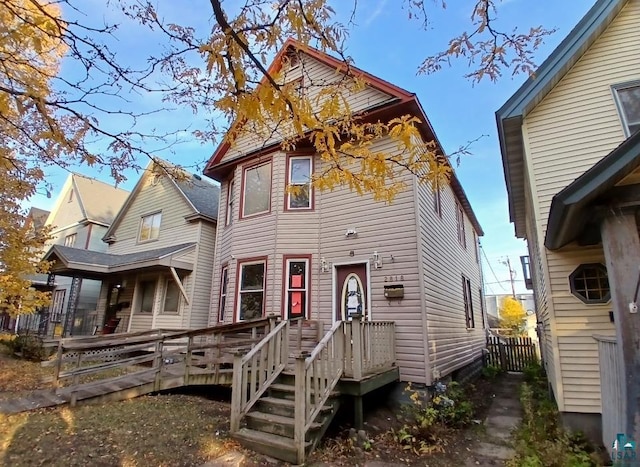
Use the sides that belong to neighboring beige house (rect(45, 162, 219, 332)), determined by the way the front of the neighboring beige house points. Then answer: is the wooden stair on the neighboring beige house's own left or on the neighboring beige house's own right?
on the neighboring beige house's own left

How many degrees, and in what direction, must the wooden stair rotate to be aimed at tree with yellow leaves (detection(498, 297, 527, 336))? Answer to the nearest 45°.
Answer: approximately 180°

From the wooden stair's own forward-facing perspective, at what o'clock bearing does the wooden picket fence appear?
The wooden picket fence is roughly at 6 o'clock from the wooden stair.

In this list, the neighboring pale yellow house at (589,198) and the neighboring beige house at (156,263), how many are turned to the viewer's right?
0

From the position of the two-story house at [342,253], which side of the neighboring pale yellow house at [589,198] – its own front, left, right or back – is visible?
right

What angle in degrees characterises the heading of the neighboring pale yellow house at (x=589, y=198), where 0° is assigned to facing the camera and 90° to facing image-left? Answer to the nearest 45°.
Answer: approximately 0°

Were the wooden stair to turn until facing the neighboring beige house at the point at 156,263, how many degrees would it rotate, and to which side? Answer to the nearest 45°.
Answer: approximately 90° to its right

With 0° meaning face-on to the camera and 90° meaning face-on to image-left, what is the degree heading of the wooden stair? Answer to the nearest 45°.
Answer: approximately 45°

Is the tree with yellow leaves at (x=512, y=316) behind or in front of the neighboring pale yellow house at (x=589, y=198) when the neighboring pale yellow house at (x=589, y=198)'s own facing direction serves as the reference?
behind

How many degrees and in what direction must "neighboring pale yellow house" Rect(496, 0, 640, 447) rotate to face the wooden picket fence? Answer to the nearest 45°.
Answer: approximately 180°

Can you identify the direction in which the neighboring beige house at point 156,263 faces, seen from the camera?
facing the viewer and to the left of the viewer

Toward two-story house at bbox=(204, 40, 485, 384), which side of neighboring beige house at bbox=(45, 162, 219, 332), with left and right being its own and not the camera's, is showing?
left
